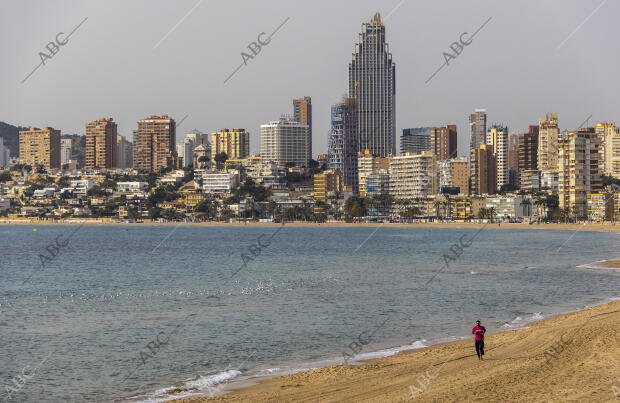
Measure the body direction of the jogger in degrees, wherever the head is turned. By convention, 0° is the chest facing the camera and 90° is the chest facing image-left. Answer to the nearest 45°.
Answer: approximately 0°
